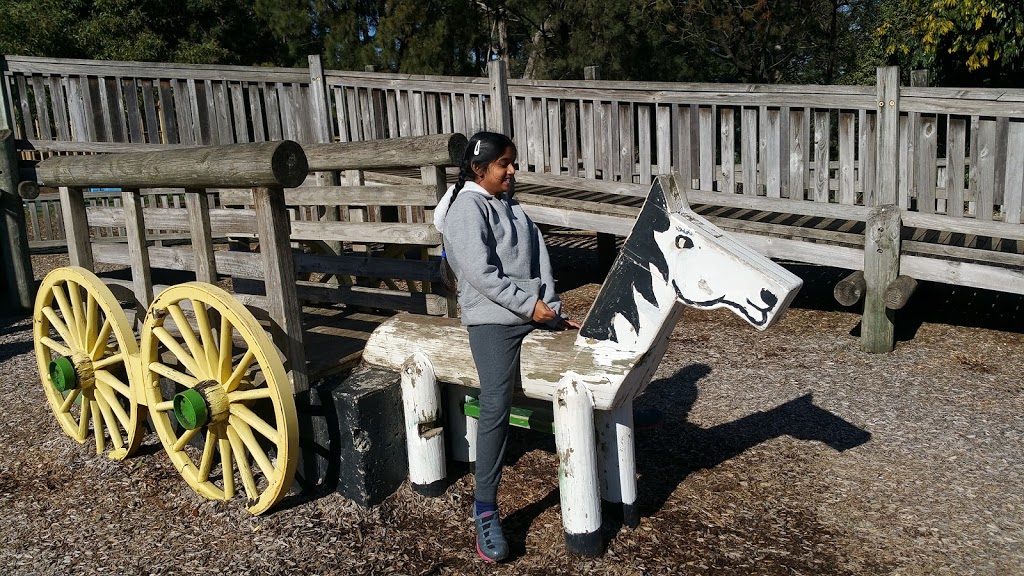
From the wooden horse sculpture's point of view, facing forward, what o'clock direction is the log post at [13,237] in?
The log post is roughly at 6 o'clock from the wooden horse sculpture.

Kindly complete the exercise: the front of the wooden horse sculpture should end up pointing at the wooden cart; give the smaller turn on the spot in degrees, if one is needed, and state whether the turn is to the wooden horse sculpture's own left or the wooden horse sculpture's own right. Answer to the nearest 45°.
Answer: approximately 180°

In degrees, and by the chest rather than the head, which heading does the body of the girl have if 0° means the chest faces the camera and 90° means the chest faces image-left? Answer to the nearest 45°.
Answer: approximately 315°

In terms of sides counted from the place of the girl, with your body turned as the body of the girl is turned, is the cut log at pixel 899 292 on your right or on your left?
on your left

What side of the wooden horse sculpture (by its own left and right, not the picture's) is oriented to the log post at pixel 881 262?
left

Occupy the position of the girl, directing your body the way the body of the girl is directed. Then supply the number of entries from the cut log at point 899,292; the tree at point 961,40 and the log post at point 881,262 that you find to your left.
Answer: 3

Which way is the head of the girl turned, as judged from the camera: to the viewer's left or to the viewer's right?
to the viewer's right

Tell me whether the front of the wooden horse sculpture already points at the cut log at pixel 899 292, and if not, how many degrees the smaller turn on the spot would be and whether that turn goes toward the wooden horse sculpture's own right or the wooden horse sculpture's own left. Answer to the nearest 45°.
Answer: approximately 90° to the wooden horse sculpture's own left

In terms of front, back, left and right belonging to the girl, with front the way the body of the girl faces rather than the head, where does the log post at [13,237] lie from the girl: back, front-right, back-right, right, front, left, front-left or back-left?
back

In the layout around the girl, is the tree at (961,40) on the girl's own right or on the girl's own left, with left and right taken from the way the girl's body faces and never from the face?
on the girl's own left

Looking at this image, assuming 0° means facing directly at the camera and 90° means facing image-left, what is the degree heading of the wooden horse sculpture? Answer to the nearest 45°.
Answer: approximately 315°
